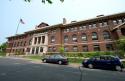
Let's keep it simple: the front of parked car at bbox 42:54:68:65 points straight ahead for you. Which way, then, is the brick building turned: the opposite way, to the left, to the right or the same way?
to the left

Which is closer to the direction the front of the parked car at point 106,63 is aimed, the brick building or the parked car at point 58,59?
the parked car

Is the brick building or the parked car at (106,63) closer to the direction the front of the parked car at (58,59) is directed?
the brick building

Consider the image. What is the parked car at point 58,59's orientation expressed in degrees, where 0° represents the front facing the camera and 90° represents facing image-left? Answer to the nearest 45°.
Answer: approximately 135°

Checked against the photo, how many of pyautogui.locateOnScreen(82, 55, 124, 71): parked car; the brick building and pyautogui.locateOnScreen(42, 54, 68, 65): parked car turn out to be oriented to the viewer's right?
0

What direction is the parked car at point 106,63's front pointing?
to the viewer's left

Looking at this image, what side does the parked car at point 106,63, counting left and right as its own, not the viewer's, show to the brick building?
right

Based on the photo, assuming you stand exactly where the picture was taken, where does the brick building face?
facing the viewer and to the left of the viewer

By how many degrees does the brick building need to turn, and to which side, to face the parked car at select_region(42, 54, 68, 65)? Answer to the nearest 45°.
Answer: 0° — it already faces it

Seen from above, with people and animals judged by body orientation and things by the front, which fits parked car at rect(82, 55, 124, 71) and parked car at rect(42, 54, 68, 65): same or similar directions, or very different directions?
same or similar directions
